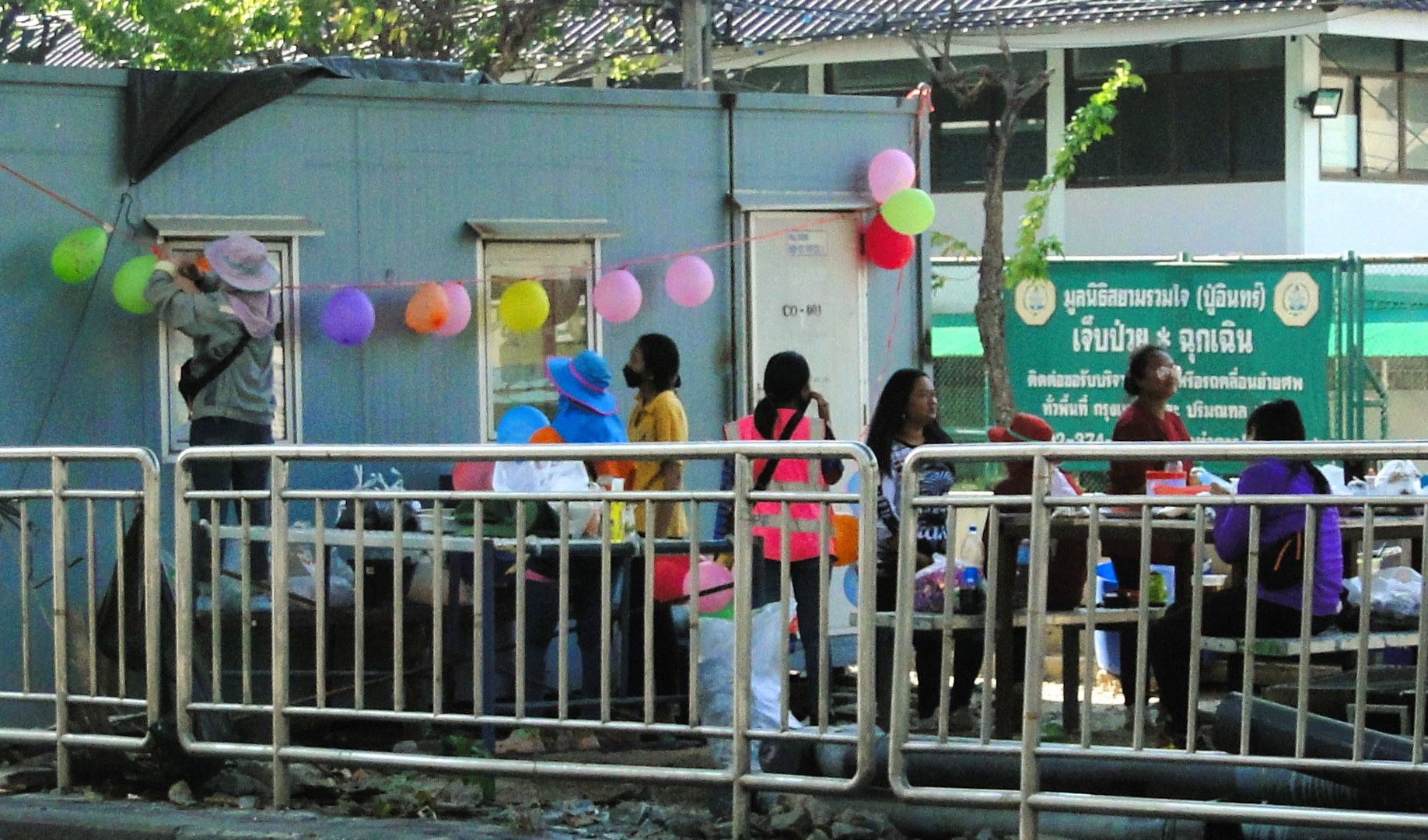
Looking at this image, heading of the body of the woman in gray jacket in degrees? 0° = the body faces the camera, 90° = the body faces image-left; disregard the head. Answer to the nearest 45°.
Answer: approximately 135°

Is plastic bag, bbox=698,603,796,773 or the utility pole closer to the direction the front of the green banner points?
the plastic bag

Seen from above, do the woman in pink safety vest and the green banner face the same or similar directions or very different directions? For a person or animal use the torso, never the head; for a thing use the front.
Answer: very different directions

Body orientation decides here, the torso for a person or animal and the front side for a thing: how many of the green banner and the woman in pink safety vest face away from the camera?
1

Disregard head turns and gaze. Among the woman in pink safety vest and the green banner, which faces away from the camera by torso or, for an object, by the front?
the woman in pink safety vest

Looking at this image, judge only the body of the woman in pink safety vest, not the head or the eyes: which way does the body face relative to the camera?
away from the camera

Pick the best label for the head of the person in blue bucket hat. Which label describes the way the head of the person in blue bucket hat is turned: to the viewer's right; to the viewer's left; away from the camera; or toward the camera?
away from the camera

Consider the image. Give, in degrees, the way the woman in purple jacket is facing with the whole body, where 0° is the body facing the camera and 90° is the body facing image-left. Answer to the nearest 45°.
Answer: approximately 135°

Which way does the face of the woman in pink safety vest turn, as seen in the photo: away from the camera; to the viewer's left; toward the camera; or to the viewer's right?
away from the camera

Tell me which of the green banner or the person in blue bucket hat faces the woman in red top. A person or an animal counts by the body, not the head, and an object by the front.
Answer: the green banner
